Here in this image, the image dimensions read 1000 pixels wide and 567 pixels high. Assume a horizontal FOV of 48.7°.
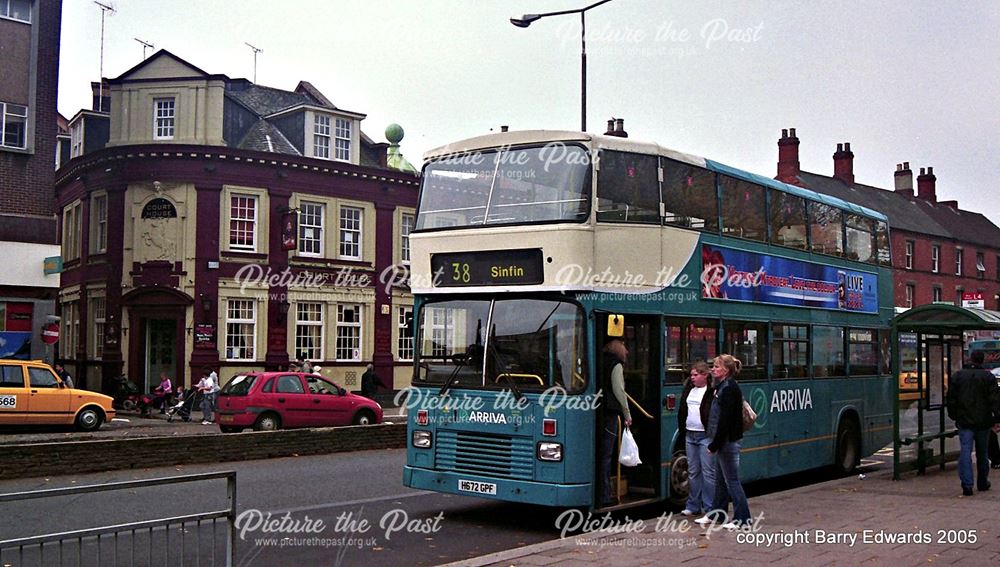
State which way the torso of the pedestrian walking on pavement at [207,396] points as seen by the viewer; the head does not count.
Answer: to the viewer's left

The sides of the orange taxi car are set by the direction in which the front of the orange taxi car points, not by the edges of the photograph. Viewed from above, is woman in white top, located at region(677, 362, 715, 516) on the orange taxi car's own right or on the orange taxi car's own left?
on the orange taxi car's own right

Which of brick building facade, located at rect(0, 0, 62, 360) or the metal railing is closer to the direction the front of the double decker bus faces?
the metal railing

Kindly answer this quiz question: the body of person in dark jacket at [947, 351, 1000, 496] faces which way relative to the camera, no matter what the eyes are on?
away from the camera

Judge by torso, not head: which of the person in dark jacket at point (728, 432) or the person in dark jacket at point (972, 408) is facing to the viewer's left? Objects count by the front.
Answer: the person in dark jacket at point (728, 432)

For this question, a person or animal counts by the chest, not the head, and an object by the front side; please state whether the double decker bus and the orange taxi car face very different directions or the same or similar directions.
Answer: very different directions

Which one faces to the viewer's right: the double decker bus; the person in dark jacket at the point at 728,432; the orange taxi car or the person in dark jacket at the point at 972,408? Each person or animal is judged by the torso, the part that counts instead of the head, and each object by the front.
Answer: the orange taxi car

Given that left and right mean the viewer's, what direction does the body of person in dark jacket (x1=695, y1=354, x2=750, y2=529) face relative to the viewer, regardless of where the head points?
facing to the left of the viewer

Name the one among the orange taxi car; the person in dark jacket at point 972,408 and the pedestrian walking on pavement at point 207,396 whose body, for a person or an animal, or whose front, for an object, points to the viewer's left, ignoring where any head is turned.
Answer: the pedestrian walking on pavement

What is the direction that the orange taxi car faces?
to the viewer's right
